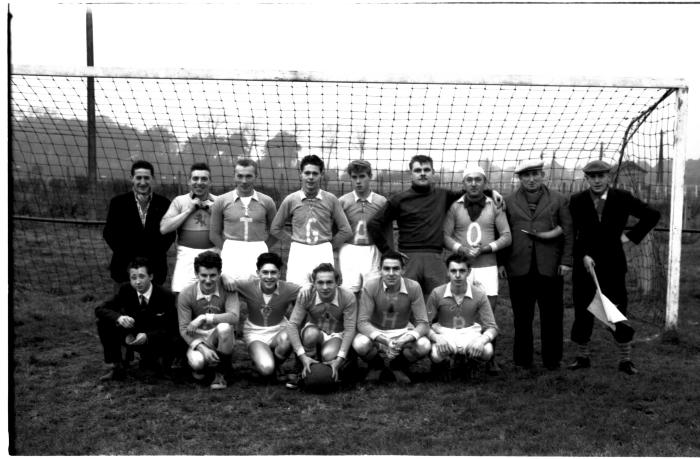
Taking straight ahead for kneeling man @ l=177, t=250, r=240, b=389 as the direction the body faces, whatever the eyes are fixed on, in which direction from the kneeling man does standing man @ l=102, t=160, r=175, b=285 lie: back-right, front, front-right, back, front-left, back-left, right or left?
back-right

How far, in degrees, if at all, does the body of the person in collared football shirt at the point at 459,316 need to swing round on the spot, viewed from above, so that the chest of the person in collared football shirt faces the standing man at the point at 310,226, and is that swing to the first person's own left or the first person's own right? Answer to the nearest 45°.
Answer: approximately 90° to the first person's own right

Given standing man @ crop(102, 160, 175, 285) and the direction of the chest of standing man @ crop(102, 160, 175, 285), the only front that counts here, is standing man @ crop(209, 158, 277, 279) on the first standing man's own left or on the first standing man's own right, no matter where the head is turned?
on the first standing man's own left

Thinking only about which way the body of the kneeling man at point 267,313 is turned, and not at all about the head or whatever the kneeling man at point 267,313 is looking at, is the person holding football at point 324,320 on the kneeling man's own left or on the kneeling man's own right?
on the kneeling man's own left

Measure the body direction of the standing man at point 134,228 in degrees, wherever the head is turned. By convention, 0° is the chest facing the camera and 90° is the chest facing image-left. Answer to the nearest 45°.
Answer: approximately 0°

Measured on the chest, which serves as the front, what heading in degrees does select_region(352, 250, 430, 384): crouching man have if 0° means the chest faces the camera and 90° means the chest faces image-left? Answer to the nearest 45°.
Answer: approximately 0°
